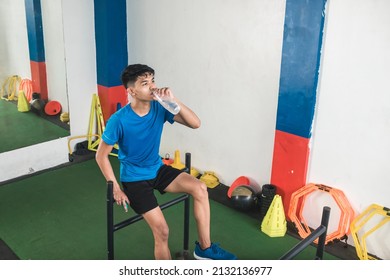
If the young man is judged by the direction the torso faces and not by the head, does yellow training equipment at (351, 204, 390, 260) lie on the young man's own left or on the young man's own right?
on the young man's own left

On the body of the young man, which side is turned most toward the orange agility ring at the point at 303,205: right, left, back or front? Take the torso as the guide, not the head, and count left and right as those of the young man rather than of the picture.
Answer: left

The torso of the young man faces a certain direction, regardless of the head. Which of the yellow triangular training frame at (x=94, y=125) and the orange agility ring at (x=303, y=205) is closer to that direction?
the orange agility ring

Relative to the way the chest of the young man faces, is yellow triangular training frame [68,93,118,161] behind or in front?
behind

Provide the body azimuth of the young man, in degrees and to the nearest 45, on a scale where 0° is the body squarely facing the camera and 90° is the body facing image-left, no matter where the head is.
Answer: approximately 315°

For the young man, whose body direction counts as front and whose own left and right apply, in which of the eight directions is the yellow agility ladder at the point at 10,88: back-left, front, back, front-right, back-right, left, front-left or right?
back
